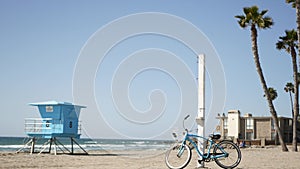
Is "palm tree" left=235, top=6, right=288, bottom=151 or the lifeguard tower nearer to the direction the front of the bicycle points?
the lifeguard tower

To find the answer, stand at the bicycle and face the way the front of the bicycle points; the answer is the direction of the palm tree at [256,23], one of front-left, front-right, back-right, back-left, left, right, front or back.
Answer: right

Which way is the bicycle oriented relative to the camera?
to the viewer's left

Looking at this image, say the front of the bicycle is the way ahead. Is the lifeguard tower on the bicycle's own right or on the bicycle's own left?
on the bicycle's own right
